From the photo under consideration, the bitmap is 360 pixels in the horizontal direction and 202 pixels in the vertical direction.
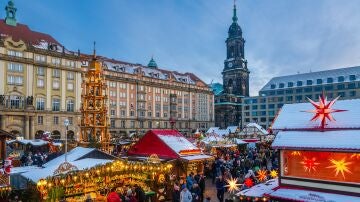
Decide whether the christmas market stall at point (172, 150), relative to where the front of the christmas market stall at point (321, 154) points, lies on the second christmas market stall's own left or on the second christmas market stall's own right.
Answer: on the second christmas market stall's own right

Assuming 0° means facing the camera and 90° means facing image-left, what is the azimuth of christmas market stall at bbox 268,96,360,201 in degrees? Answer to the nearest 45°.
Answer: approximately 0°

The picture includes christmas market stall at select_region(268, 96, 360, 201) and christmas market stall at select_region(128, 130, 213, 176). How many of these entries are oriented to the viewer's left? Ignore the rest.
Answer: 0

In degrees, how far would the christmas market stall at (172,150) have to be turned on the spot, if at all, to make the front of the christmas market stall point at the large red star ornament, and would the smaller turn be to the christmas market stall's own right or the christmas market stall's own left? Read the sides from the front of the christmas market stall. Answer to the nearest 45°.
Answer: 0° — it already faces it

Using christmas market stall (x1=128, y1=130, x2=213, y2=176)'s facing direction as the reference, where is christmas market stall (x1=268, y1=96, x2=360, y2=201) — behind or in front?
in front

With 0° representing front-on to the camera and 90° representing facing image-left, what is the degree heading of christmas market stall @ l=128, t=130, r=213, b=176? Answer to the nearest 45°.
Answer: approximately 315°
